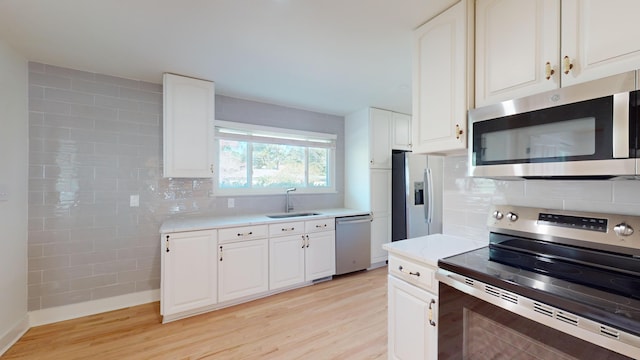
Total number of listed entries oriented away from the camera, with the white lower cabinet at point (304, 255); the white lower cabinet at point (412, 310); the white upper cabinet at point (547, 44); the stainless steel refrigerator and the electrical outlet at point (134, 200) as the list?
0

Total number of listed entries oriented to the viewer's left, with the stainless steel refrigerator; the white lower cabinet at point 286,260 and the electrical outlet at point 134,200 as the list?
0

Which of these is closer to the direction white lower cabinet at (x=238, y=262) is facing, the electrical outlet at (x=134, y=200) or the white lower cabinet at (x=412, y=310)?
the white lower cabinet

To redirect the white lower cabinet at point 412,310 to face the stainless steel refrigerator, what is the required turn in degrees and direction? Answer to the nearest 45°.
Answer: approximately 135° to its right

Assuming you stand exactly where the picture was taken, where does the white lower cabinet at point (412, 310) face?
facing the viewer and to the left of the viewer

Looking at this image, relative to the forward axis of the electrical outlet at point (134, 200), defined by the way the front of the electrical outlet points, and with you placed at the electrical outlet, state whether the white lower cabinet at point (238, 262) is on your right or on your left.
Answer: on your left

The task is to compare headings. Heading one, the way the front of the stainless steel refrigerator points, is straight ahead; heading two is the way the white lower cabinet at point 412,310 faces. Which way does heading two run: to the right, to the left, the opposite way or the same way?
to the right

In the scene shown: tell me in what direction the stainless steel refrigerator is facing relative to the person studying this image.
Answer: facing the viewer and to the right of the viewer

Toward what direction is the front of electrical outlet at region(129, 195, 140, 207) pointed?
toward the camera

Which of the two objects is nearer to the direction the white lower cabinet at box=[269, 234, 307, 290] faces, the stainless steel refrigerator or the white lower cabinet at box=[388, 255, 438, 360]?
the white lower cabinet

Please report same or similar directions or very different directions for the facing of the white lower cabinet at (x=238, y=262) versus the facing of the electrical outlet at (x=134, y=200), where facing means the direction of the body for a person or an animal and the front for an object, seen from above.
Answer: same or similar directions

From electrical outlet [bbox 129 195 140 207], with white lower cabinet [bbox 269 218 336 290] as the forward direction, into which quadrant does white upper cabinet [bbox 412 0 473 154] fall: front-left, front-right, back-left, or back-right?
front-right
